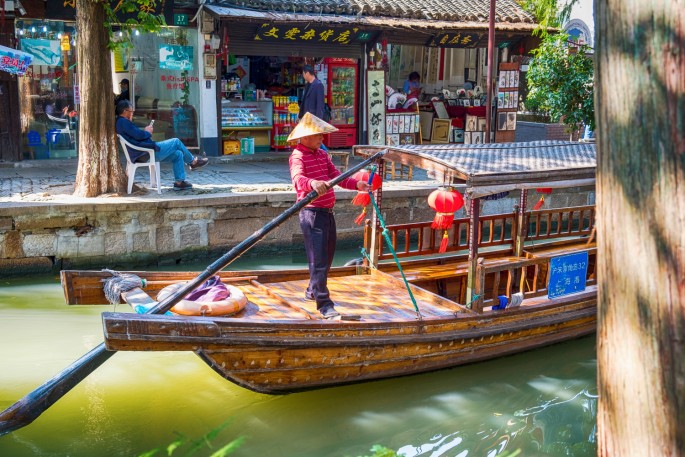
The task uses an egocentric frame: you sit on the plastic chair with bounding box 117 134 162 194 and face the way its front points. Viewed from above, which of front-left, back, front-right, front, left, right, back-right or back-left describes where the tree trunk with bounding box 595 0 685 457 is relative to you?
right

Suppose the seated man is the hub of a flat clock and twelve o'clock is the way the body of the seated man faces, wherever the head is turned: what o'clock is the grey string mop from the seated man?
The grey string mop is roughly at 3 o'clock from the seated man.

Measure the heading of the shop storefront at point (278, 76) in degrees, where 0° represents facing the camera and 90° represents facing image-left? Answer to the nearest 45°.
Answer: approximately 0°

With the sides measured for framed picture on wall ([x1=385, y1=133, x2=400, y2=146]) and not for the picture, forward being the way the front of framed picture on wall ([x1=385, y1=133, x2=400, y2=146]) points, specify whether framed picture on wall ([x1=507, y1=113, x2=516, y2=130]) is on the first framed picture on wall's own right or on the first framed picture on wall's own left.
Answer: on the first framed picture on wall's own left

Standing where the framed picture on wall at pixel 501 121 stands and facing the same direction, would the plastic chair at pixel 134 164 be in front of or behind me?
in front

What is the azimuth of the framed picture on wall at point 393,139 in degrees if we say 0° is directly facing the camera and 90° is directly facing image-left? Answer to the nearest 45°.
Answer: approximately 0°

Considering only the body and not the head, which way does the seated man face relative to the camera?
to the viewer's right

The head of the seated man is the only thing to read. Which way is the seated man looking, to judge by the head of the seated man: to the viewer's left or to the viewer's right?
to the viewer's right

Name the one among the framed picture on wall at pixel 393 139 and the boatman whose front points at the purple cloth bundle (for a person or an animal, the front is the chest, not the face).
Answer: the framed picture on wall

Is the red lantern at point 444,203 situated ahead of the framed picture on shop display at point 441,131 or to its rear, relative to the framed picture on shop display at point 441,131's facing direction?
ahead
